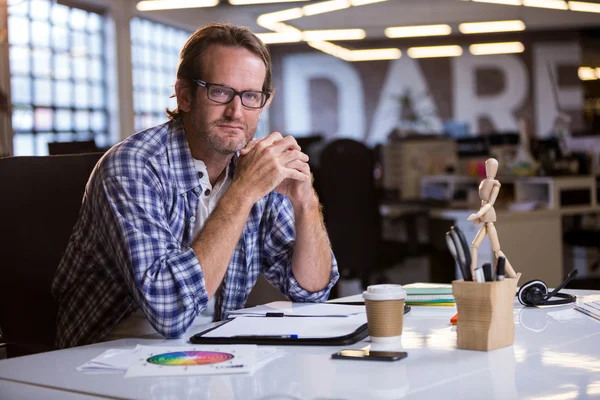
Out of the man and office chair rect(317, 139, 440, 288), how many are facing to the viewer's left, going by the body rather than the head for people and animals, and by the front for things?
0

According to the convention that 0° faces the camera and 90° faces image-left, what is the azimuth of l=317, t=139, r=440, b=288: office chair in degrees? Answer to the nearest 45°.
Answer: approximately 225°

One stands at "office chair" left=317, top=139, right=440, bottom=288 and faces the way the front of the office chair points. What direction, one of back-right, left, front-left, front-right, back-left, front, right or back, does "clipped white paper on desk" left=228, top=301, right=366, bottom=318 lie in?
back-right

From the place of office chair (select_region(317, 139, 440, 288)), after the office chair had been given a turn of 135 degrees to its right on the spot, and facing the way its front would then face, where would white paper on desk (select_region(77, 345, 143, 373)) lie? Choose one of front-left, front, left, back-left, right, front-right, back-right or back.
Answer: front

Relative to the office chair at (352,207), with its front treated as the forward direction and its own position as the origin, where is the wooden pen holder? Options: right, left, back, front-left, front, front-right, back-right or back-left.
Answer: back-right

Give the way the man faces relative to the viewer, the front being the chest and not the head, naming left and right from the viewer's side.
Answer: facing the viewer and to the right of the viewer

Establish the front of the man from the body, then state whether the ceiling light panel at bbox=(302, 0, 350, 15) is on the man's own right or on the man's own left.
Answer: on the man's own left
